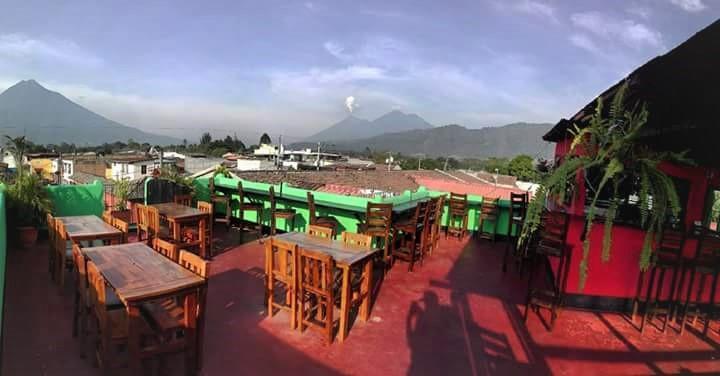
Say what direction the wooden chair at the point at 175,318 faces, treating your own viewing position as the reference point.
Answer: facing the viewer and to the left of the viewer

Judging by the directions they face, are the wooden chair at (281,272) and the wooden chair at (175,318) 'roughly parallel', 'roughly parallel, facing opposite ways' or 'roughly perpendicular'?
roughly parallel, facing opposite ways

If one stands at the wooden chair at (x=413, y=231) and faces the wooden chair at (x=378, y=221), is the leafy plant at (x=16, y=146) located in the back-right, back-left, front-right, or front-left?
front-right

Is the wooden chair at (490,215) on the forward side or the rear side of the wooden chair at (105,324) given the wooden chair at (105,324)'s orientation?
on the forward side

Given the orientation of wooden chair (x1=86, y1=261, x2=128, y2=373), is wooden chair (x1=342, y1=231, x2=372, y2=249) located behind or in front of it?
in front

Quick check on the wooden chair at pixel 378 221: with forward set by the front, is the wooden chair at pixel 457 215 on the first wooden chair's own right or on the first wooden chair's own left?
on the first wooden chair's own right

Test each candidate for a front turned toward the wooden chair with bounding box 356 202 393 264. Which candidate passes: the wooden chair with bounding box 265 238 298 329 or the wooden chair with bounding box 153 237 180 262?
the wooden chair with bounding box 265 238 298 329

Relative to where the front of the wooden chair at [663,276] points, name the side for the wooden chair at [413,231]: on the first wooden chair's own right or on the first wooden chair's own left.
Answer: on the first wooden chair's own left

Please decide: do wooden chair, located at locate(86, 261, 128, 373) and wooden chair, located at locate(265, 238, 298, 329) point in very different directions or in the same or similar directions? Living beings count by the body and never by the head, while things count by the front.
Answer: same or similar directions

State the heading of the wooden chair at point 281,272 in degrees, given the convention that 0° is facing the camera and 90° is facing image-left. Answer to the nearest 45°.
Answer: approximately 225°

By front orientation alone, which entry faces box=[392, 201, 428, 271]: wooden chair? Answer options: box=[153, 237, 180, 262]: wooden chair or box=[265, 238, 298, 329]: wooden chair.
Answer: box=[265, 238, 298, 329]: wooden chair

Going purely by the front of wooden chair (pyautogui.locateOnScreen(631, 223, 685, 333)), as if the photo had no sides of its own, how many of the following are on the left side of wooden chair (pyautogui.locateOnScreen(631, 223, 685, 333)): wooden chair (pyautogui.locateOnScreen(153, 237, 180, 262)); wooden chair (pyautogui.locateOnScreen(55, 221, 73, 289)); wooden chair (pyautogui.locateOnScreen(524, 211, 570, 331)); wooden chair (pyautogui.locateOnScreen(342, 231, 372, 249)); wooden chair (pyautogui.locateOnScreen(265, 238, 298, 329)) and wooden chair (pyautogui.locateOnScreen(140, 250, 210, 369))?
6

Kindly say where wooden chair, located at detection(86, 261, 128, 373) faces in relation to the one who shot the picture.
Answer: facing away from the viewer and to the right of the viewer

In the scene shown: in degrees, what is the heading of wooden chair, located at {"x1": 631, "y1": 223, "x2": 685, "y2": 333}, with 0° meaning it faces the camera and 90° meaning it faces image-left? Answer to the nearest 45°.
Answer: approximately 135°

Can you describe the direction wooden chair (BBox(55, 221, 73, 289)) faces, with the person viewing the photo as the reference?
facing away from the viewer and to the right of the viewer
